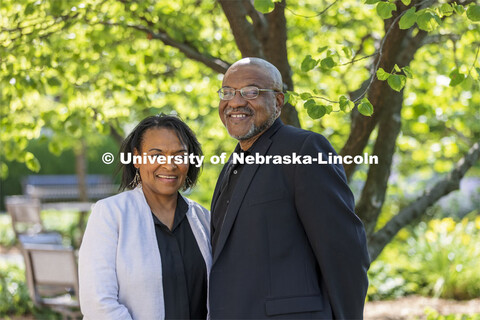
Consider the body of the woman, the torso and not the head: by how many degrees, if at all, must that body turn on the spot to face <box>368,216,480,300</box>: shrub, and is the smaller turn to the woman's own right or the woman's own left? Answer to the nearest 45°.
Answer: approximately 90° to the woman's own left

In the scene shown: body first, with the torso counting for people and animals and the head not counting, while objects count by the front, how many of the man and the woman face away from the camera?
0

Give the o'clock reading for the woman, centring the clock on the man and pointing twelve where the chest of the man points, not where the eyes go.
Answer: The woman is roughly at 2 o'clock from the man.

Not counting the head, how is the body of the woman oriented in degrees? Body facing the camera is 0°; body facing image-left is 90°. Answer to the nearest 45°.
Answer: approximately 315°

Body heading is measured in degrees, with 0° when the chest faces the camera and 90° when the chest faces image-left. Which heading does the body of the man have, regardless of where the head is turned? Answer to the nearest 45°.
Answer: approximately 45°

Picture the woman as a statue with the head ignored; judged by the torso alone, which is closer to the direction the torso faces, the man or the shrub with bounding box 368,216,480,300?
the man
